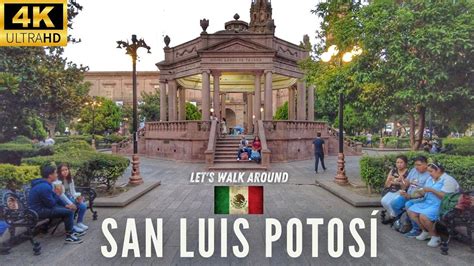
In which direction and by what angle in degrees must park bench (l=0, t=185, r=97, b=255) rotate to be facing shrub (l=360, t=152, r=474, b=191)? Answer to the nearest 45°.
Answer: approximately 45° to its left

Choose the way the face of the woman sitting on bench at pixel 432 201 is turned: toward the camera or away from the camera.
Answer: toward the camera

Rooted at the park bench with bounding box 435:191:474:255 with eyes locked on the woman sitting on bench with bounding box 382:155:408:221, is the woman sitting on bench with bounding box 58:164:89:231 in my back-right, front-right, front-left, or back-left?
front-left

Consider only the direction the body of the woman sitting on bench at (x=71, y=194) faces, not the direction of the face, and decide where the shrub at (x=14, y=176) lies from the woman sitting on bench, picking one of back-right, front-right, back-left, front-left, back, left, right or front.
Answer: back

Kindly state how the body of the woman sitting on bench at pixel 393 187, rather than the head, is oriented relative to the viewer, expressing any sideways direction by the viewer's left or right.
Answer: facing the viewer and to the left of the viewer

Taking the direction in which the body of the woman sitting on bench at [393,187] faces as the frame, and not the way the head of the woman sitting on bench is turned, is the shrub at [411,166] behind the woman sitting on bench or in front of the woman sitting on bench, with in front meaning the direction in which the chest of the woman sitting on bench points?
behind

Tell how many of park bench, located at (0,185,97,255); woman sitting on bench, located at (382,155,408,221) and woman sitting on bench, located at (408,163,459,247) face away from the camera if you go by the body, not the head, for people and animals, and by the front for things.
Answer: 0

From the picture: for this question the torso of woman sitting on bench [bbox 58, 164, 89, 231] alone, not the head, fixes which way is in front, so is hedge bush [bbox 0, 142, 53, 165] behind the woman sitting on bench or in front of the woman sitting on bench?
behind

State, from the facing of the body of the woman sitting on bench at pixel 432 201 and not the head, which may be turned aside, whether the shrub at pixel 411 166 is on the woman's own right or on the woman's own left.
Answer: on the woman's own right

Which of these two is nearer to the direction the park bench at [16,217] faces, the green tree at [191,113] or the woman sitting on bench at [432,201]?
the woman sitting on bench

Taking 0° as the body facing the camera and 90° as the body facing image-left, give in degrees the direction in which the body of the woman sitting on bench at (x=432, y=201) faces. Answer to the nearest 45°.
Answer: approximately 45°

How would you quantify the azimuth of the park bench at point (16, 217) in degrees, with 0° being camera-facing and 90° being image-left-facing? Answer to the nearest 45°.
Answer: approximately 315°

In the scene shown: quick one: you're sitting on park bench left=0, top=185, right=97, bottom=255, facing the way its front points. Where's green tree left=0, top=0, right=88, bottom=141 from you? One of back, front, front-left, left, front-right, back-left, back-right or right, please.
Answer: back-left

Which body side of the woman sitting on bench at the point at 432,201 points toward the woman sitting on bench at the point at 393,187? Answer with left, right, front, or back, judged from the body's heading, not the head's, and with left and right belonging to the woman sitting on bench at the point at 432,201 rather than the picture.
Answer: right
